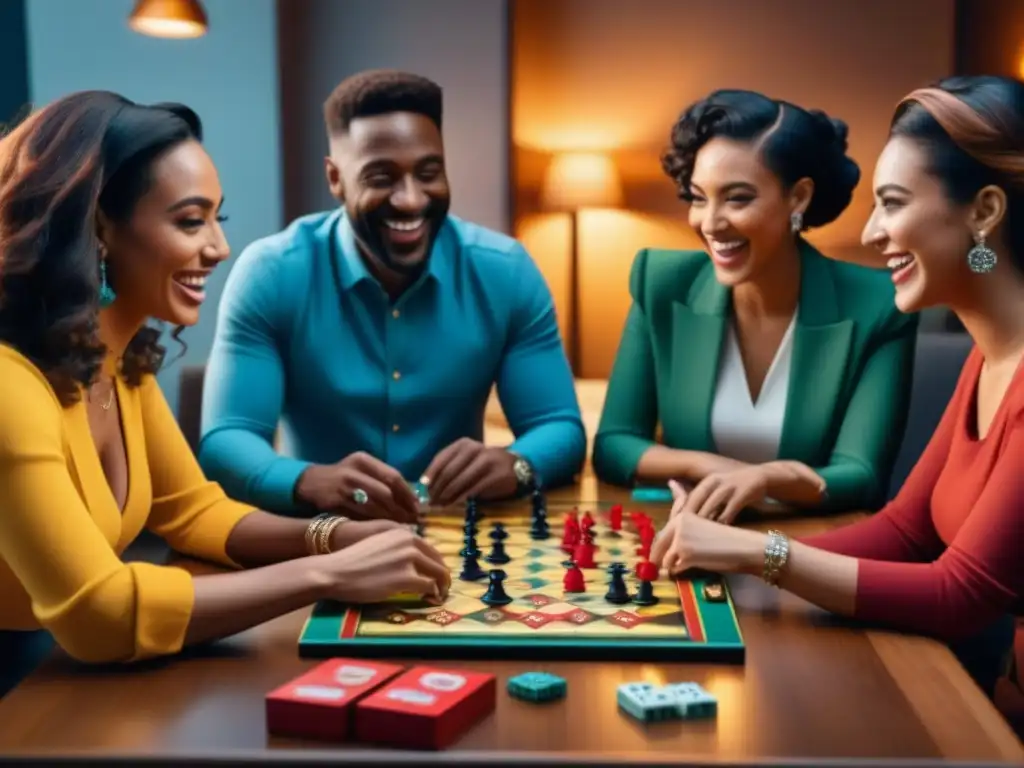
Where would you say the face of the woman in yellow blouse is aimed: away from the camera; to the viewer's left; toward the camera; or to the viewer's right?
to the viewer's right

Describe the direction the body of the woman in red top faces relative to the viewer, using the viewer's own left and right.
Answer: facing to the left of the viewer

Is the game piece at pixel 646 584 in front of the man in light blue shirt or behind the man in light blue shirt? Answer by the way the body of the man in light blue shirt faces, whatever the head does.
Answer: in front

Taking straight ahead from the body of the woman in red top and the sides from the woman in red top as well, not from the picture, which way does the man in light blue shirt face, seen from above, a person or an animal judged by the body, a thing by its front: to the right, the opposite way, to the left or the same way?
to the left

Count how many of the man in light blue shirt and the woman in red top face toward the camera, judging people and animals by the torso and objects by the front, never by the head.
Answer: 1

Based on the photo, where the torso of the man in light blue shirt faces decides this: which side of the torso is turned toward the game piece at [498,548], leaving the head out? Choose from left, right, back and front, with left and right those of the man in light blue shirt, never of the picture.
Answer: front

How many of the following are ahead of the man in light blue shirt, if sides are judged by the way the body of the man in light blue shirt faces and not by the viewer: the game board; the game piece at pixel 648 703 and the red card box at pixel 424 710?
3

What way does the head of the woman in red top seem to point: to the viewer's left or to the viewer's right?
to the viewer's left

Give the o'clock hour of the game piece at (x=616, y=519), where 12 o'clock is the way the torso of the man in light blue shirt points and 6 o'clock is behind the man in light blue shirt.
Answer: The game piece is roughly at 11 o'clock from the man in light blue shirt.

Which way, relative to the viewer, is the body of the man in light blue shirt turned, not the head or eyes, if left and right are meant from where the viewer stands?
facing the viewer

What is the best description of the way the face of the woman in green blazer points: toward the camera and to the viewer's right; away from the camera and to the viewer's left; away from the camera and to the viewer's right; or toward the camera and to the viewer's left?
toward the camera and to the viewer's left
